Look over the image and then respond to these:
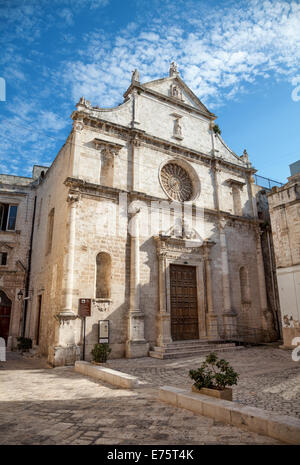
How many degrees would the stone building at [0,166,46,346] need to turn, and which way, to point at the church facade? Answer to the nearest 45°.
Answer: approximately 45° to its left

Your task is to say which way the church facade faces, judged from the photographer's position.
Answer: facing the viewer and to the right of the viewer

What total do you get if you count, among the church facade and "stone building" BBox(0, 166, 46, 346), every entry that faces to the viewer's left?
0

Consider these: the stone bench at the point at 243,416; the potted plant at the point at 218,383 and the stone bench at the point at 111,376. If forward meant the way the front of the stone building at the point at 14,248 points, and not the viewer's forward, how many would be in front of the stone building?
3

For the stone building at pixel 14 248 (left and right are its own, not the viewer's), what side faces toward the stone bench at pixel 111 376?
front
